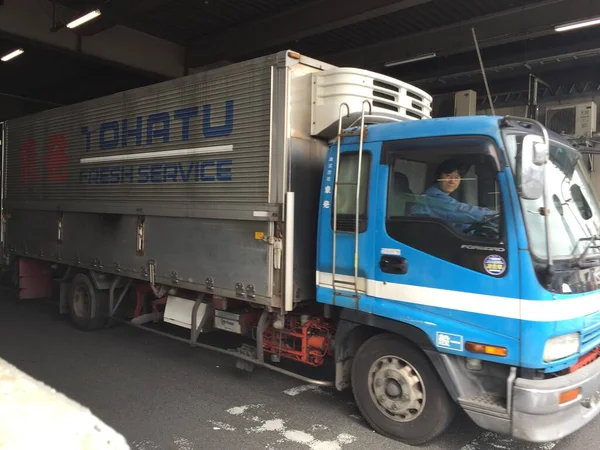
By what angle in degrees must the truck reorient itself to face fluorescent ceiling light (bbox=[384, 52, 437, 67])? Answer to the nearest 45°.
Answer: approximately 135° to its left

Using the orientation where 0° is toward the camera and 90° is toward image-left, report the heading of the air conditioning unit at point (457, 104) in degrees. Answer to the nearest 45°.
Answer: approximately 45°

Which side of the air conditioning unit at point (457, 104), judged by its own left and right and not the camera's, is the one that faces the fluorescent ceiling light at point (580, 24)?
left

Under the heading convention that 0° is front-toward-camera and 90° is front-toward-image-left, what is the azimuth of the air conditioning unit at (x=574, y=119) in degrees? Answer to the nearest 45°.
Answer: approximately 45°

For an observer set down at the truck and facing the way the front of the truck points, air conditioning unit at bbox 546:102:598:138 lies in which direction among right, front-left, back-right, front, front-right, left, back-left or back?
left

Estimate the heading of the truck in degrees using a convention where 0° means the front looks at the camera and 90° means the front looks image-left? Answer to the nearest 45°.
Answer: approximately 315°

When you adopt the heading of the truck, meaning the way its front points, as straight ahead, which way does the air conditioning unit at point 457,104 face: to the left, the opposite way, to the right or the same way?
to the right
